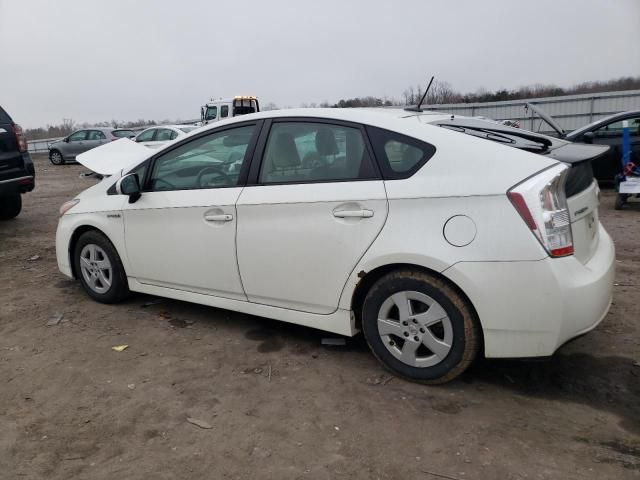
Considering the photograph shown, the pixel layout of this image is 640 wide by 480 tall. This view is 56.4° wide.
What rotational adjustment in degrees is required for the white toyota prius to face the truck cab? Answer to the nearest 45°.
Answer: approximately 45° to its right

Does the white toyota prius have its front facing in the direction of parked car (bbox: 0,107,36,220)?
yes

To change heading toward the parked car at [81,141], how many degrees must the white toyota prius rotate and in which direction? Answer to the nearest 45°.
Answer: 0° — it already faces it

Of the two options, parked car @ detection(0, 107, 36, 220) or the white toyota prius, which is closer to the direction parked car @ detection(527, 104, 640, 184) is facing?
the parked car

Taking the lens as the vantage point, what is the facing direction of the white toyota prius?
facing away from the viewer and to the left of the viewer

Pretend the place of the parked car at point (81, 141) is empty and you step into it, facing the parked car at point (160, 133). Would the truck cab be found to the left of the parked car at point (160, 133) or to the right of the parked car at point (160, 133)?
left

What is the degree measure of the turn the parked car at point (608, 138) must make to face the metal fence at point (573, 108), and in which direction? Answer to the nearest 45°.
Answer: approximately 90° to its right

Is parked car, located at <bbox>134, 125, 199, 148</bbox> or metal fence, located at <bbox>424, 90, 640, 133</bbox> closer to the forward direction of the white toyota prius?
the parked car

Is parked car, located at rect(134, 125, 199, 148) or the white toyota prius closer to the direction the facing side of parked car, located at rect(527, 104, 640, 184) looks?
the parked car

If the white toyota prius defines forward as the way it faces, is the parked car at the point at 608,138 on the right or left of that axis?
on its right

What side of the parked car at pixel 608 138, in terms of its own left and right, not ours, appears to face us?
left
